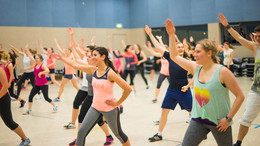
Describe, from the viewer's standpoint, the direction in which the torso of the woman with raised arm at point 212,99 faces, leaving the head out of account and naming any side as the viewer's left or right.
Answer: facing the viewer and to the left of the viewer

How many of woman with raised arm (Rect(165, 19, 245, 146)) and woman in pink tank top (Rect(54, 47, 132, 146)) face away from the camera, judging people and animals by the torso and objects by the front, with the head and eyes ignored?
0

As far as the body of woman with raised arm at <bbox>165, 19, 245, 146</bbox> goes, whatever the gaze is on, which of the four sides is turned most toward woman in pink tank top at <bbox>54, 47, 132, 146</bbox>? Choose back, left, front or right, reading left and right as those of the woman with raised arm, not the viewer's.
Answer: right

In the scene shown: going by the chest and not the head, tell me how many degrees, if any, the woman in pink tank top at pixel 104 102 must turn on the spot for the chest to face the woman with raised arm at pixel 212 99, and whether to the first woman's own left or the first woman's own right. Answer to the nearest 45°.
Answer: approximately 90° to the first woman's own left

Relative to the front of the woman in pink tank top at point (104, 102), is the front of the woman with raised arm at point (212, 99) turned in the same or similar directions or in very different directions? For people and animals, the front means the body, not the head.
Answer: same or similar directions
